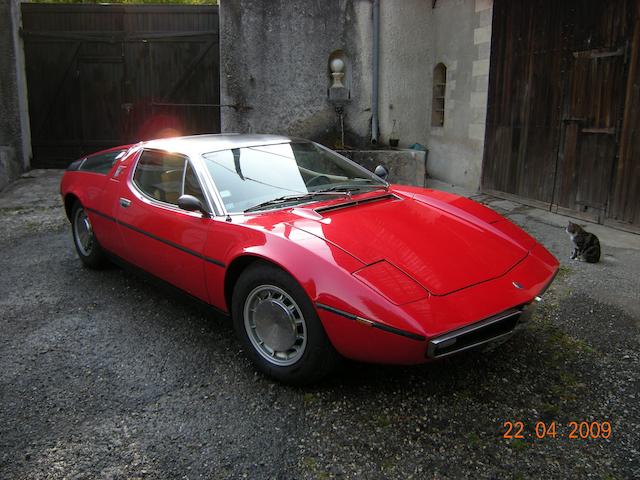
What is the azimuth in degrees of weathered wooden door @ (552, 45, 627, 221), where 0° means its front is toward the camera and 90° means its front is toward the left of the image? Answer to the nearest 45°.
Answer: approximately 45°

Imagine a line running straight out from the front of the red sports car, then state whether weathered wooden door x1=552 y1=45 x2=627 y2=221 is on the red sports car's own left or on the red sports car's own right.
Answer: on the red sports car's own left

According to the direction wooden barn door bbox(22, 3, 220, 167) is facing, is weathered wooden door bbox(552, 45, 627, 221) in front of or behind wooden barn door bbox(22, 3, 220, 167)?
in front

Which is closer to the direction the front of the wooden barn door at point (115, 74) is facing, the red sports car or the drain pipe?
the red sports car

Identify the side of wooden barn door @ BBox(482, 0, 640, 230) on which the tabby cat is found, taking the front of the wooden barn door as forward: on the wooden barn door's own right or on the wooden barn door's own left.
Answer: on the wooden barn door's own left

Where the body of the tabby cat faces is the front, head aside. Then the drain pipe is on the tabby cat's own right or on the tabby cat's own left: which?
on the tabby cat's own right

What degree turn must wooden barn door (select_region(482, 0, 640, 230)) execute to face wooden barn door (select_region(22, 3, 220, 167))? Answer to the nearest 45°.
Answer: approximately 45° to its right

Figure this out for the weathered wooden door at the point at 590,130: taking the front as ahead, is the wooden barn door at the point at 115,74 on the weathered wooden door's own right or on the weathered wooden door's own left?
on the weathered wooden door's own right

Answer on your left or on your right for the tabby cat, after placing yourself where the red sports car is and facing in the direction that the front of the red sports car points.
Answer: on your left

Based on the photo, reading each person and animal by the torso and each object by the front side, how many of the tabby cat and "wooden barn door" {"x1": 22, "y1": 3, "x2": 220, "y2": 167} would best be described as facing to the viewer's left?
1

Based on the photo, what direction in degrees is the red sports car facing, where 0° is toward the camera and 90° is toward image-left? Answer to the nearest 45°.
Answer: approximately 315°

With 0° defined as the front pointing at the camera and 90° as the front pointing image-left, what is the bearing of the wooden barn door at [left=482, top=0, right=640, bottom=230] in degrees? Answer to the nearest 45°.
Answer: approximately 45°

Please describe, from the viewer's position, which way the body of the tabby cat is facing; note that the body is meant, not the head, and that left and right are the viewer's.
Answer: facing to the left of the viewer

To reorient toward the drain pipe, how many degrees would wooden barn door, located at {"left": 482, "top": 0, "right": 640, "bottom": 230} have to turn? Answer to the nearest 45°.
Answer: approximately 90° to its right
